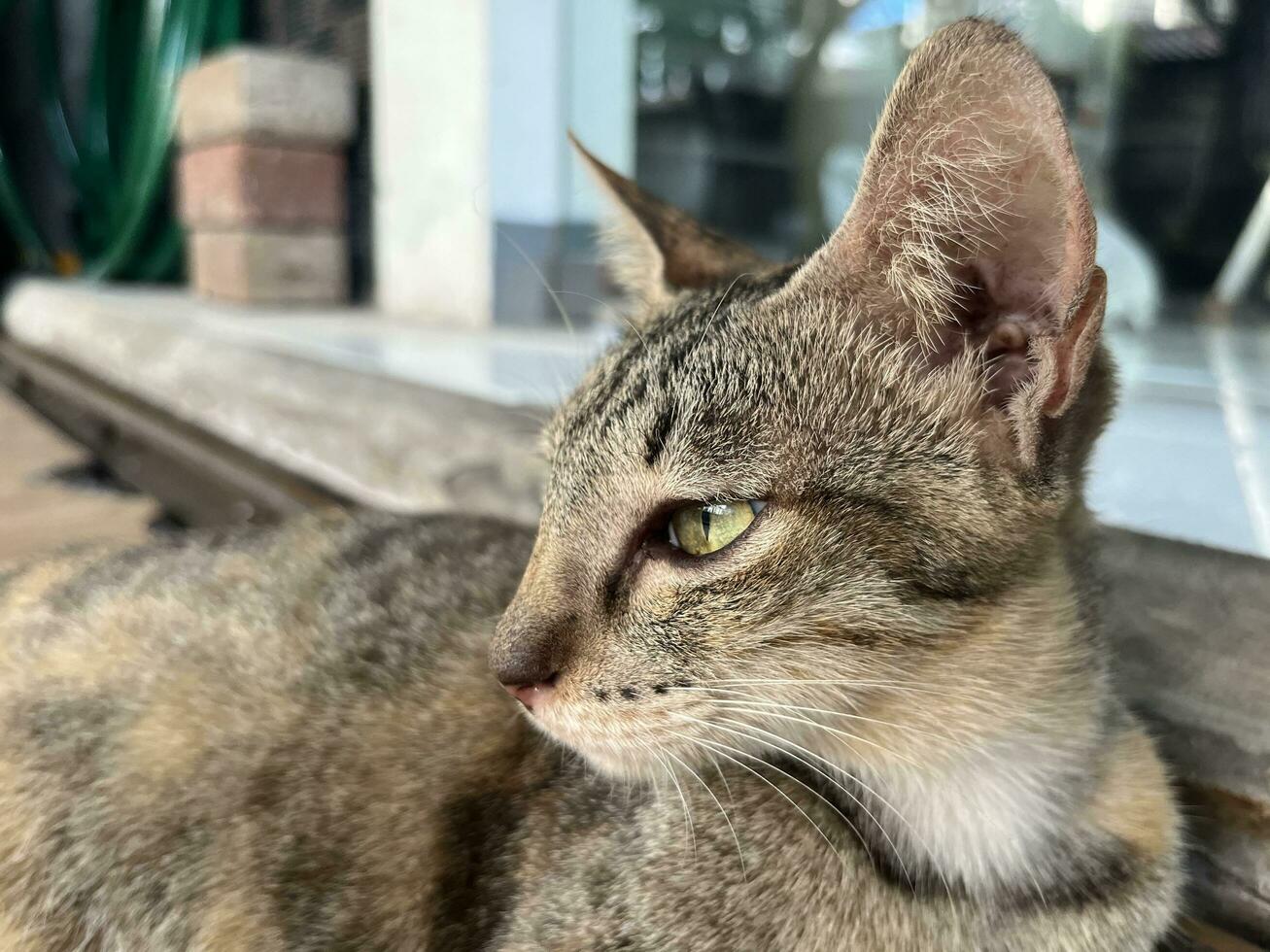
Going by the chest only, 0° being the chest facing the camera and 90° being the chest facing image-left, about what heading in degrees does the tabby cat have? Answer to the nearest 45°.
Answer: approximately 270°

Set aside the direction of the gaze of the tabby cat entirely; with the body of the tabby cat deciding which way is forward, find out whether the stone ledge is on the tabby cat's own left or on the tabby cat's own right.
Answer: on the tabby cat's own left

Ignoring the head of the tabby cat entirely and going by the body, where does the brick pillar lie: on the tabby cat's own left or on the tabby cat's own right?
on the tabby cat's own left

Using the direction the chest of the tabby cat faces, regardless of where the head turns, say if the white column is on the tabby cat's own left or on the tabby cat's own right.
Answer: on the tabby cat's own left

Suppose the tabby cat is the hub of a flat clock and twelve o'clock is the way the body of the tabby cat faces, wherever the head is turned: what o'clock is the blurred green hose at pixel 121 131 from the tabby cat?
The blurred green hose is roughly at 8 o'clock from the tabby cat.
